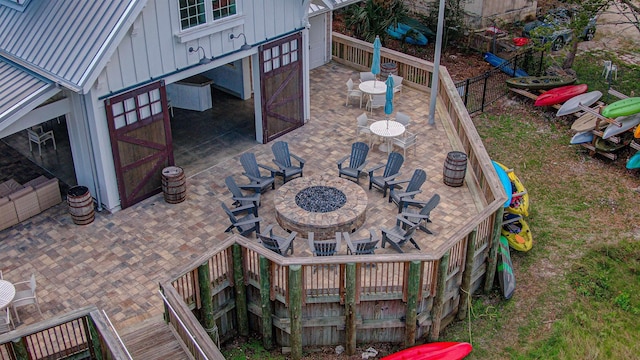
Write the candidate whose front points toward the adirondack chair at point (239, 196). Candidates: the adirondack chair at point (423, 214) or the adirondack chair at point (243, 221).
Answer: the adirondack chair at point (423, 214)

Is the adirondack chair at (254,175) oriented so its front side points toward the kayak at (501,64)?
no

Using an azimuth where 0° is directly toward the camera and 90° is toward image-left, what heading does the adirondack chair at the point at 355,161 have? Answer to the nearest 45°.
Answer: approximately 45°

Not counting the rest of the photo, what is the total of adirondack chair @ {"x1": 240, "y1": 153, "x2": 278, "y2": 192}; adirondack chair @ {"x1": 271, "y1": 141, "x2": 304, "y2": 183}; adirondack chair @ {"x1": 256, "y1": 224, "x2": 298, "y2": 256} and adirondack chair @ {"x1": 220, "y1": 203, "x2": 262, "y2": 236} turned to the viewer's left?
0

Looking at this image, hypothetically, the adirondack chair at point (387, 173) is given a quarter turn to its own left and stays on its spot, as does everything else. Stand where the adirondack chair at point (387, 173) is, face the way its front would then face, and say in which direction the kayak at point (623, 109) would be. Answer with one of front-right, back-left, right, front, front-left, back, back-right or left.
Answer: left

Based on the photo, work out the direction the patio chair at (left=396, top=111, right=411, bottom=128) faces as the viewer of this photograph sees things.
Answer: facing the viewer and to the left of the viewer

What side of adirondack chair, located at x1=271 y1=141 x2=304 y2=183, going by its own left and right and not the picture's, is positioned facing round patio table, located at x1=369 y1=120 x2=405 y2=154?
left

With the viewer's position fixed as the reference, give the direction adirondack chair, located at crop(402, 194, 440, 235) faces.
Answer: facing to the left of the viewer

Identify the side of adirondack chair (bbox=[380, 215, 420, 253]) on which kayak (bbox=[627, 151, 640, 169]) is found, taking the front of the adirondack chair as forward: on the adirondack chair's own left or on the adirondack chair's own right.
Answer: on the adirondack chair's own right

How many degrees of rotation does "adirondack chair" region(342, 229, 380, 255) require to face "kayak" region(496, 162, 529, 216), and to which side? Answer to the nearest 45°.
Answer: approximately 90° to its right

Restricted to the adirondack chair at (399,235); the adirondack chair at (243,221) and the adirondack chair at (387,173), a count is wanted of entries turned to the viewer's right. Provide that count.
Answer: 1

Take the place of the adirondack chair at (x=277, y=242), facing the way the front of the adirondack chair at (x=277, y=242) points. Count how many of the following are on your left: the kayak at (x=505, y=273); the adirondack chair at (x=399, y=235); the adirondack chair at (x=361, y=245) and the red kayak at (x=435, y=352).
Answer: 0

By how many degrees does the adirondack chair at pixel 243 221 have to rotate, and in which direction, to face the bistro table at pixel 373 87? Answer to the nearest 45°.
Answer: approximately 45° to its left

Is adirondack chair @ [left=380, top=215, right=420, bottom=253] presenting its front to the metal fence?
no

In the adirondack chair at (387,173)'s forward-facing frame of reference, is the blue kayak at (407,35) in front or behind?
behind

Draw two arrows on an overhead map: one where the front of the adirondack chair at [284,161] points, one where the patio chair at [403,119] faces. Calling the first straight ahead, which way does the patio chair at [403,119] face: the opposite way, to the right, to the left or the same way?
to the right

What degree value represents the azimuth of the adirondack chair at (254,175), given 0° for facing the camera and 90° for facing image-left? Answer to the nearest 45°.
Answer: approximately 315°

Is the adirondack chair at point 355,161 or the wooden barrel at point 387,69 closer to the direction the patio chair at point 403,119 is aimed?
the adirondack chair

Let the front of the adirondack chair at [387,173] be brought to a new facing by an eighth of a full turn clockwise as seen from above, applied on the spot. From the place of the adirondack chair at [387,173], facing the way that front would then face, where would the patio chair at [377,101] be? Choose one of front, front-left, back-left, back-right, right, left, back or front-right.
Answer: right

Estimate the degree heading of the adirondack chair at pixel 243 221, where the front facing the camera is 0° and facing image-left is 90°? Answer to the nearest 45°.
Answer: approximately 270°

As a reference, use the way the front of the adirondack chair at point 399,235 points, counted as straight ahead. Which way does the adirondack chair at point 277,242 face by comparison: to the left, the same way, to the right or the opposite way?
to the right

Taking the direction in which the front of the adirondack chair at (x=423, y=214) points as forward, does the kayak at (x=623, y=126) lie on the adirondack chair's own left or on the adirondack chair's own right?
on the adirondack chair's own right

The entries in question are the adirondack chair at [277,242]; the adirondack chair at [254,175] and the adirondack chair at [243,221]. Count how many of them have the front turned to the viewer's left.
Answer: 0

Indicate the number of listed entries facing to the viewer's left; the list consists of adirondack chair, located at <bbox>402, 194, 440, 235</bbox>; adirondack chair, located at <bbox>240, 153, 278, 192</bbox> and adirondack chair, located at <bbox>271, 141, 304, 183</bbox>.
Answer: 1

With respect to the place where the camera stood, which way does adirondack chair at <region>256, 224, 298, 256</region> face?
facing away from the viewer and to the right of the viewer

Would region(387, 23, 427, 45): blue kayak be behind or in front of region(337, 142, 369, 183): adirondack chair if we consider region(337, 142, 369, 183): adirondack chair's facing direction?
behind

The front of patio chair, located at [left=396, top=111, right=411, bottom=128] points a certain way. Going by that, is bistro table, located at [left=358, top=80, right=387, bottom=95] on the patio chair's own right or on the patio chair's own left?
on the patio chair's own right
